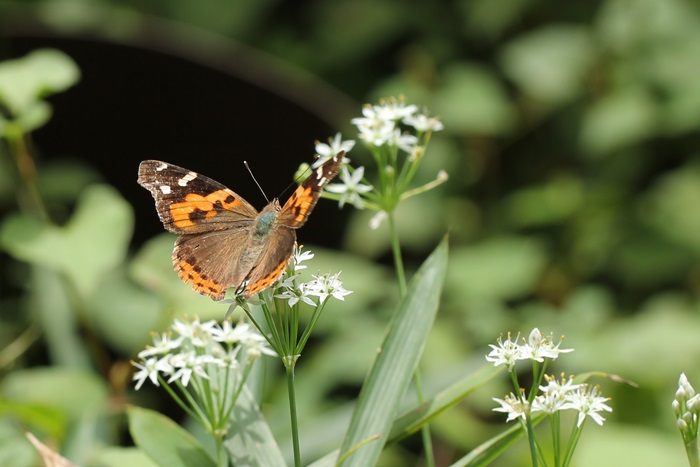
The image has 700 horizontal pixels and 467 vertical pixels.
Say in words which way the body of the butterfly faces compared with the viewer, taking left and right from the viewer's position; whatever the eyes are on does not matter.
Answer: facing away from the viewer and to the right of the viewer

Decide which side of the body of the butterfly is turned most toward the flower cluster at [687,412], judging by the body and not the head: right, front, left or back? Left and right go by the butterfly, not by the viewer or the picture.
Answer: right

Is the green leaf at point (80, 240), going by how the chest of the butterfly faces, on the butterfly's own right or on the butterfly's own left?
on the butterfly's own left
